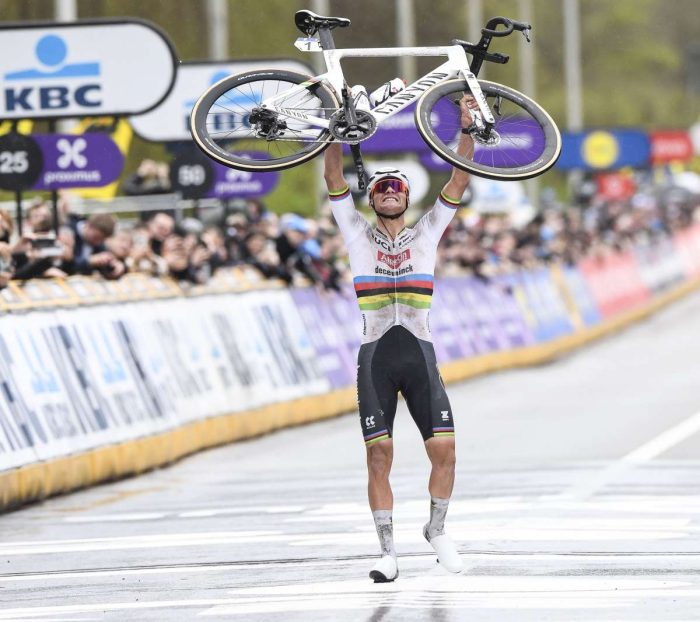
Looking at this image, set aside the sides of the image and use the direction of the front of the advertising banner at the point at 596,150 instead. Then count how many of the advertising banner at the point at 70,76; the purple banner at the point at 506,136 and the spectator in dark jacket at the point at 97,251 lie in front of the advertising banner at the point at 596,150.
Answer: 3

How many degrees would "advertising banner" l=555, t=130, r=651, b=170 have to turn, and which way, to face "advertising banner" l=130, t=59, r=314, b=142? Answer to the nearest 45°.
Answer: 0° — it already faces it

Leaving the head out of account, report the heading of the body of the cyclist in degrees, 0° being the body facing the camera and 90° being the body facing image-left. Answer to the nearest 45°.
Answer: approximately 0°
